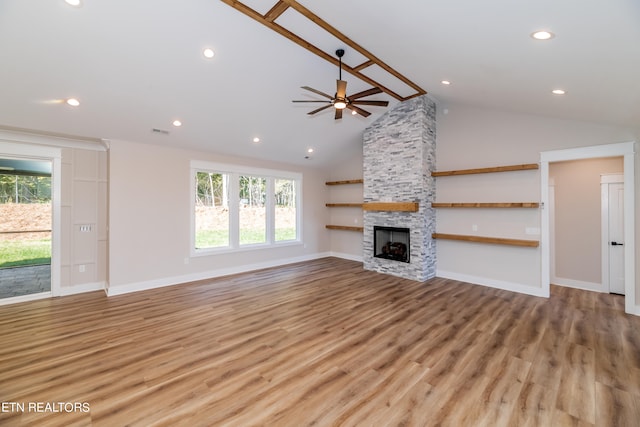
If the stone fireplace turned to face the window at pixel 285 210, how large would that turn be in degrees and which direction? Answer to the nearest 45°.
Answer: approximately 45° to its right

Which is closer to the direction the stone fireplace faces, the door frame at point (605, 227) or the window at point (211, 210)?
the window

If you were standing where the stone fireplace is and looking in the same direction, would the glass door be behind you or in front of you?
in front

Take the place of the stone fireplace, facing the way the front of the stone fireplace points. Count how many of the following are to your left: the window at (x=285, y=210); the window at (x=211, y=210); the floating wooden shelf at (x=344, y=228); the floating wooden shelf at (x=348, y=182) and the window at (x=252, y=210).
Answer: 0

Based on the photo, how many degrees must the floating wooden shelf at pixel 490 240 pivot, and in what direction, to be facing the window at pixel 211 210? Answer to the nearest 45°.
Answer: approximately 45° to its right

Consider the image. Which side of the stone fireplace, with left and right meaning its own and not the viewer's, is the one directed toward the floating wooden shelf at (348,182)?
right

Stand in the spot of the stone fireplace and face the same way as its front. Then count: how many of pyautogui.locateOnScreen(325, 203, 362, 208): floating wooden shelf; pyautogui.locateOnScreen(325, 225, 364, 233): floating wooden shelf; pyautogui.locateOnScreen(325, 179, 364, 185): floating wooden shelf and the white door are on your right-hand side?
3

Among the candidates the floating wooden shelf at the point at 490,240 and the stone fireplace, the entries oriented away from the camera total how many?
0

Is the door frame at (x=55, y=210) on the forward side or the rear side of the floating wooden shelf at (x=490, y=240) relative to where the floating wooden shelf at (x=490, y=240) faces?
on the forward side

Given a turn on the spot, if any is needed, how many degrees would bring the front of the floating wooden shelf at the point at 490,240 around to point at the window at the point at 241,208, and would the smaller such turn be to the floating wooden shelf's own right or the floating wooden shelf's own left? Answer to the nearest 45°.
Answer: approximately 45° to the floating wooden shelf's own right

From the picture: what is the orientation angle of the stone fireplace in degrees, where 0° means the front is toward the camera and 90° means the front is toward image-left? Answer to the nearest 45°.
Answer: approximately 45°

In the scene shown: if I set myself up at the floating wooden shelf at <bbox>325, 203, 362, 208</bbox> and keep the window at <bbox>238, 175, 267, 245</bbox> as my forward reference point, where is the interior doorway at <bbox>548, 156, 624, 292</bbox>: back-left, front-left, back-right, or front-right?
back-left

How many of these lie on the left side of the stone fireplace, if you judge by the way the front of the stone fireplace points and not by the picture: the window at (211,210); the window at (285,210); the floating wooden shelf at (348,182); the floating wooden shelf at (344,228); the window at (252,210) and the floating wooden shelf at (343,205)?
0

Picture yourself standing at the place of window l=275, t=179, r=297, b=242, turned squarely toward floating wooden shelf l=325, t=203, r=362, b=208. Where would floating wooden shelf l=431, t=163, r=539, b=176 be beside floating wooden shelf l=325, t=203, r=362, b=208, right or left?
right

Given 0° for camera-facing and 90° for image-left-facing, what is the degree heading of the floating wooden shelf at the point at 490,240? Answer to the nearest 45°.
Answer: approximately 45°

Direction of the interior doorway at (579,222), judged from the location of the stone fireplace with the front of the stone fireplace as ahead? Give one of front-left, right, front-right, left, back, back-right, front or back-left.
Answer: back-left

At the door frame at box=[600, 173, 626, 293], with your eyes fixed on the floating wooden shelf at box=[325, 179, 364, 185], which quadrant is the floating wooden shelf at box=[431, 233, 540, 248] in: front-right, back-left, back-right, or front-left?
front-left

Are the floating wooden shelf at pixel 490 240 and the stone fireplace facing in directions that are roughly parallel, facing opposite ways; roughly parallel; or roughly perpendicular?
roughly parallel
